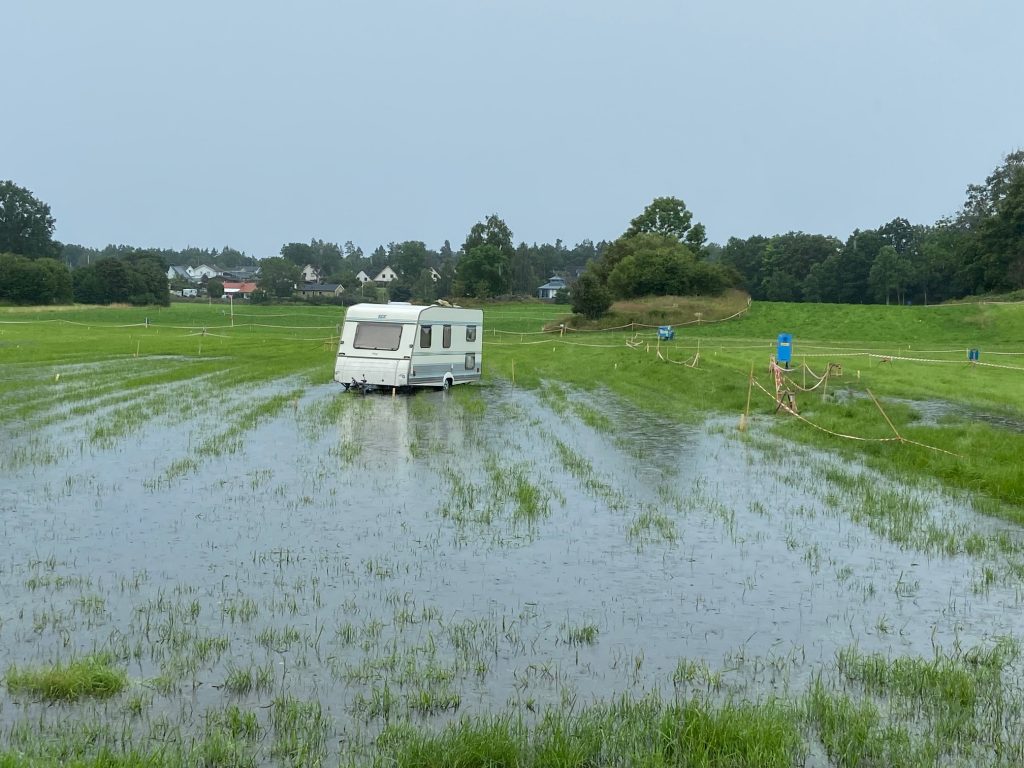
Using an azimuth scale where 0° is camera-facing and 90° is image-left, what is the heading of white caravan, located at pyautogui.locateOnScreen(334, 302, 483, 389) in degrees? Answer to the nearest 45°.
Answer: approximately 45°

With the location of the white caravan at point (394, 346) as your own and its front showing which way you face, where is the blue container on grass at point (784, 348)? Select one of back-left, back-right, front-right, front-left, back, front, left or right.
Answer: back-left
